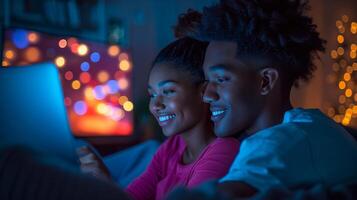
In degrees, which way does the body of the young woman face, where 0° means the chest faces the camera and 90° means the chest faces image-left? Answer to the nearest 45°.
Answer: approximately 45°

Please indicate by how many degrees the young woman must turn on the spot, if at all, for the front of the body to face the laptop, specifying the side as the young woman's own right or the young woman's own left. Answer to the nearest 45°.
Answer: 0° — they already face it

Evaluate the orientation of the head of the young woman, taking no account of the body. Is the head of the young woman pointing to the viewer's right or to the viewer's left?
to the viewer's left

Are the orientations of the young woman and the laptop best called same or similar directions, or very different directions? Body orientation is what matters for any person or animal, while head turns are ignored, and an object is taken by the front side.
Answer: very different directions

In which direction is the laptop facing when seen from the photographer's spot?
facing away from the viewer and to the right of the viewer
